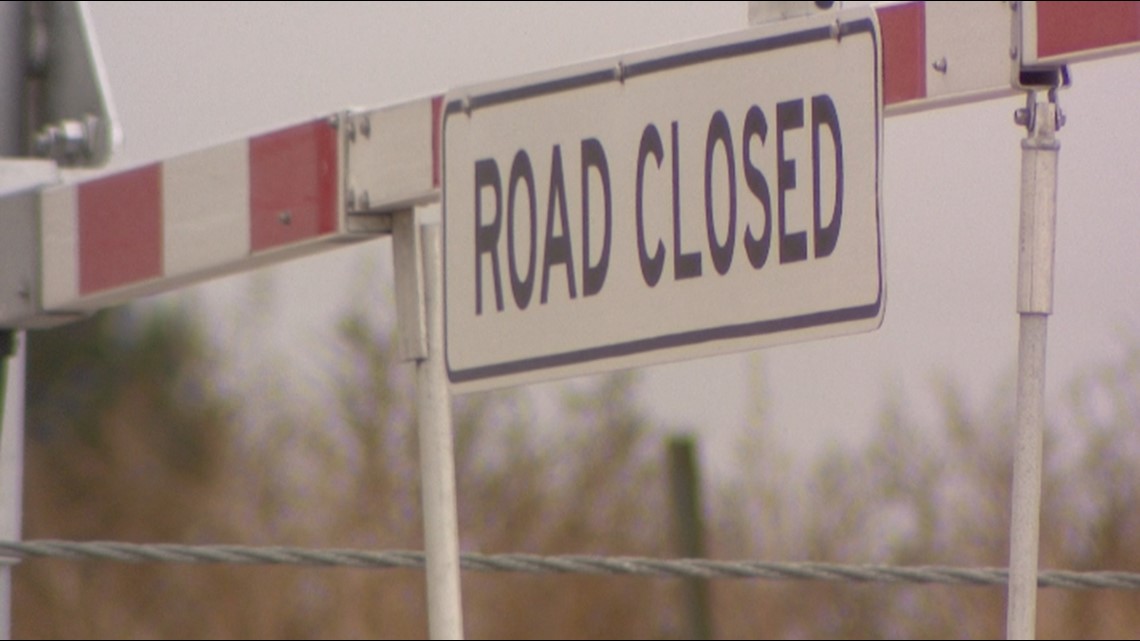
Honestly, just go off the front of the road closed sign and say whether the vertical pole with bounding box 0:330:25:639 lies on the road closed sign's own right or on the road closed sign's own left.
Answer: on the road closed sign's own right

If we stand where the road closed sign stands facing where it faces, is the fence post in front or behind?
behind

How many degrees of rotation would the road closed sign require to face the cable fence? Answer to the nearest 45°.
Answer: approximately 135° to its right

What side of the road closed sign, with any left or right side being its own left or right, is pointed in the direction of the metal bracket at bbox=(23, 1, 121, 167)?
right

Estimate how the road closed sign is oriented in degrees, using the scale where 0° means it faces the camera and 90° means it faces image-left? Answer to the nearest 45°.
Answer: approximately 45°
